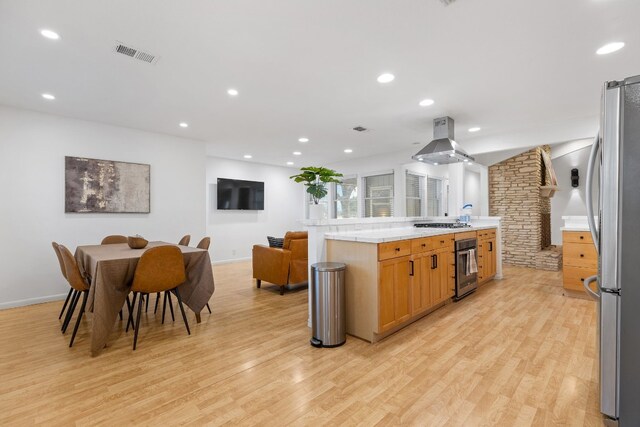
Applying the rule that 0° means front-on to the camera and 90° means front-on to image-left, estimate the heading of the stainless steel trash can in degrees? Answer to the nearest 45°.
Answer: approximately 45°

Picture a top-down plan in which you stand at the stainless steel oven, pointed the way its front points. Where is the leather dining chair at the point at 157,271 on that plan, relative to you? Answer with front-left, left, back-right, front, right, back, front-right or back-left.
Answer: right

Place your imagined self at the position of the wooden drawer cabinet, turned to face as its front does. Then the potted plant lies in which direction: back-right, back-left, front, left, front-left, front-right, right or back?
front-right

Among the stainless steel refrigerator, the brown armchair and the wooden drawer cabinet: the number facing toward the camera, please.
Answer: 1

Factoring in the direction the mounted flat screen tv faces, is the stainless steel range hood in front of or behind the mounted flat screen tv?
in front

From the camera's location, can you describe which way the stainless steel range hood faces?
facing the viewer and to the right of the viewer

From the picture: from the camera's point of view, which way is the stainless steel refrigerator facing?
to the viewer's left

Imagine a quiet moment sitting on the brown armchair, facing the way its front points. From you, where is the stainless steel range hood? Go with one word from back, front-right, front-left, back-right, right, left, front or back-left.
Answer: back-right

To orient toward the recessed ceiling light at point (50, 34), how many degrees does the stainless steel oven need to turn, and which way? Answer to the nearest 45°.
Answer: approximately 90° to its right

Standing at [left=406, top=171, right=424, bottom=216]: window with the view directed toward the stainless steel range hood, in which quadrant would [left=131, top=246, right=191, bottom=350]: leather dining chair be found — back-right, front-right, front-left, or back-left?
front-right

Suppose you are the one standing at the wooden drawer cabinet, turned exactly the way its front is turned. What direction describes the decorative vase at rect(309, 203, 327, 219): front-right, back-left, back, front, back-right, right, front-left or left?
front-right

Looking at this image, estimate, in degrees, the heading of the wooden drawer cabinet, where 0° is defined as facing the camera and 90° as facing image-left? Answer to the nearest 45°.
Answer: approximately 0°

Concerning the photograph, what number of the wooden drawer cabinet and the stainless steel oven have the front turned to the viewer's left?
0
